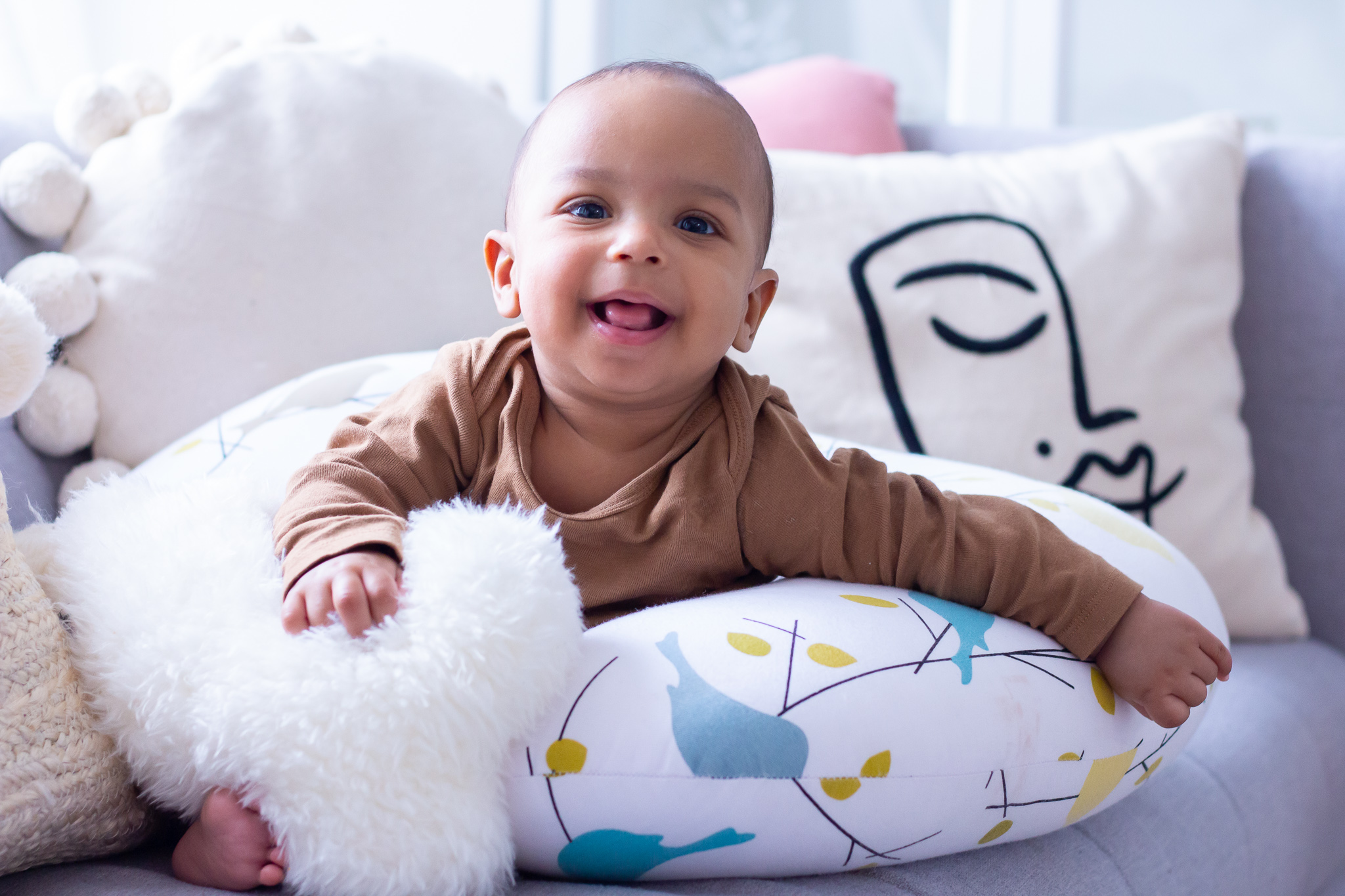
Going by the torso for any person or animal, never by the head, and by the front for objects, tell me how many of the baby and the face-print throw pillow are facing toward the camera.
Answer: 2

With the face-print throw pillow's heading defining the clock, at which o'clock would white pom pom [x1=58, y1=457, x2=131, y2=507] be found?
The white pom pom is roughly at 2 o'clock from the face-print throw pillow.

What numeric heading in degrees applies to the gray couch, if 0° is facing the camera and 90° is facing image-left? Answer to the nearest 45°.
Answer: approximately 0°

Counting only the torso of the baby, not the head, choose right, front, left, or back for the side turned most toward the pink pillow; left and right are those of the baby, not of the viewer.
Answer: back

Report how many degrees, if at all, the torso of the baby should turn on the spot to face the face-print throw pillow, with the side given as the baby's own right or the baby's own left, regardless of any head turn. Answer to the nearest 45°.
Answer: approximately 135° to the baby's own left

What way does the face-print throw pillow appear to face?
toward the camera

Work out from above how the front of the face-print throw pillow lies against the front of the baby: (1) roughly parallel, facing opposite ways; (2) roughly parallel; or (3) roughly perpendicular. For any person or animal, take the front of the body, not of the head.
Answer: roughly parallel
